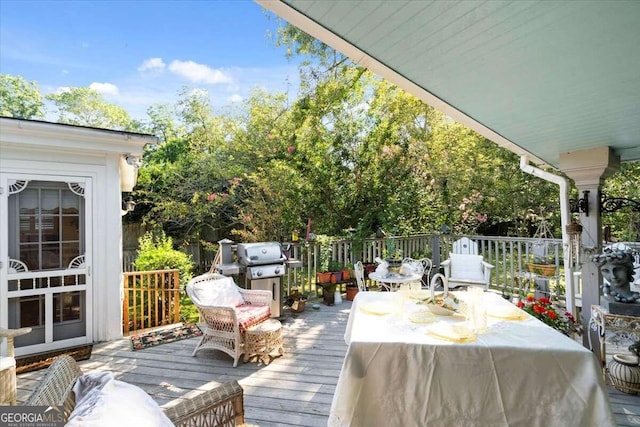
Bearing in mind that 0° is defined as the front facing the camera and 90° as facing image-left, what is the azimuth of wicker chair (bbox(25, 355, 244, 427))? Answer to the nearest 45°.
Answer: approximately 225°

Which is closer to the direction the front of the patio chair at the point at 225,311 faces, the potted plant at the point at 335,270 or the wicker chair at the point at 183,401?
the wicker chair

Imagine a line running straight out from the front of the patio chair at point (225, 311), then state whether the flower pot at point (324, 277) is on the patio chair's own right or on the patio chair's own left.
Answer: on the patio chair's own left

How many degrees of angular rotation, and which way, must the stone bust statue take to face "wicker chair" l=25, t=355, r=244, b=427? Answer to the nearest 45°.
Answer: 0° — it already faces it

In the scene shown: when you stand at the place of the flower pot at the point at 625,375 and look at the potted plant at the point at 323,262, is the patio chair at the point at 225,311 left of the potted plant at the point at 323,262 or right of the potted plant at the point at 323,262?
left

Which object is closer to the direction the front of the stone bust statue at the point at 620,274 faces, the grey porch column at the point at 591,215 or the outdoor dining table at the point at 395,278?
the outdoor dining table

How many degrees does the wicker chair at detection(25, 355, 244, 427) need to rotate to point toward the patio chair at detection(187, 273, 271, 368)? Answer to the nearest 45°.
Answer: approximately 45° to its left

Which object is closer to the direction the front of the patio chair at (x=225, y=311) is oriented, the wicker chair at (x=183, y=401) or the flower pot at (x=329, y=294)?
the wicker chair
